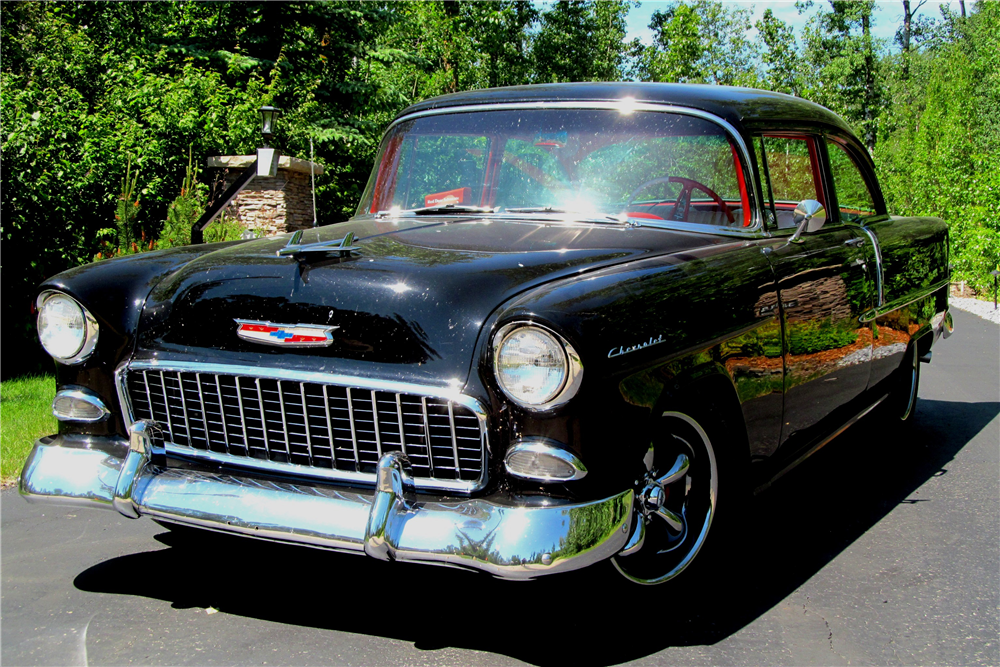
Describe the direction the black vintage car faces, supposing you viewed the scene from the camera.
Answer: facing the viewer and to the left of the viewer

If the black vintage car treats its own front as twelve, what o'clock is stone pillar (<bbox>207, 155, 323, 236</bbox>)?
The stone pillar is roughly at 4 o'clock from the black vintage car.
